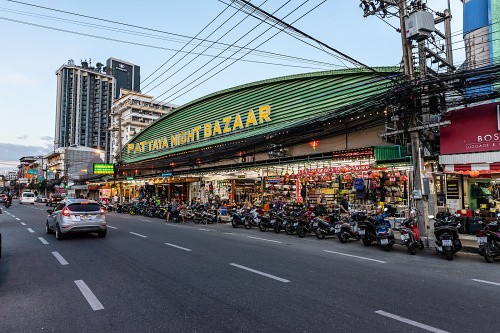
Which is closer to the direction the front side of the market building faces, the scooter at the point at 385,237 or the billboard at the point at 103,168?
the scooter

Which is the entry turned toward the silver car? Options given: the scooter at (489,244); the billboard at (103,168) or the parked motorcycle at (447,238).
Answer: the billboard

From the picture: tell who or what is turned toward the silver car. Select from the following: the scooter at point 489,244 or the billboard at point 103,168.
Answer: the billboard

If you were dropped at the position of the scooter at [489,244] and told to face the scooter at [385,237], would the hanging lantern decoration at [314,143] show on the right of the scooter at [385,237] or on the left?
right

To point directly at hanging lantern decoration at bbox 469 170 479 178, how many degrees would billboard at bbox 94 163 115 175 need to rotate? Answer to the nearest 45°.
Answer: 0° — it already faces it

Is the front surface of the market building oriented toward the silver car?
yes

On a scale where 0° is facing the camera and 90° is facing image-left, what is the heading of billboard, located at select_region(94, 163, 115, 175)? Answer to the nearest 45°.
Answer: approximately 0°
